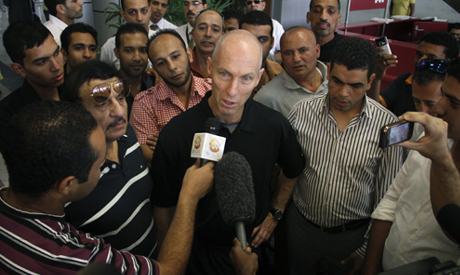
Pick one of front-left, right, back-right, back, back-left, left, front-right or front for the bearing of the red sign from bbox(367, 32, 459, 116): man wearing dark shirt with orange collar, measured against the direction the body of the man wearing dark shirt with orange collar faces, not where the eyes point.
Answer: back-right

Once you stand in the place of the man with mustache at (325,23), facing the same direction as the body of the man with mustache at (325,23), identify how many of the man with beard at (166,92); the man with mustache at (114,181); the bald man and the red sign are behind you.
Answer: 1

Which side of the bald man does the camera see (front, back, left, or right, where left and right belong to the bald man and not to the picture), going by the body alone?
front

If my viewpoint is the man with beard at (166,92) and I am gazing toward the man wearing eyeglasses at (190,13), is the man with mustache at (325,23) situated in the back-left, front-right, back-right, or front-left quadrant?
front-right

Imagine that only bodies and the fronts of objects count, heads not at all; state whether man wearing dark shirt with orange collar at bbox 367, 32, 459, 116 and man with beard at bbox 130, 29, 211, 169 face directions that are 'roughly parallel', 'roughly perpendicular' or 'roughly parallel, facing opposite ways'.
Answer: roughly perpendicular

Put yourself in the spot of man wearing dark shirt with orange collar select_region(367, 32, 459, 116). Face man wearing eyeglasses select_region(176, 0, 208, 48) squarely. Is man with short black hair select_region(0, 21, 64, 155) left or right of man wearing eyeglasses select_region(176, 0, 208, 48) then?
left

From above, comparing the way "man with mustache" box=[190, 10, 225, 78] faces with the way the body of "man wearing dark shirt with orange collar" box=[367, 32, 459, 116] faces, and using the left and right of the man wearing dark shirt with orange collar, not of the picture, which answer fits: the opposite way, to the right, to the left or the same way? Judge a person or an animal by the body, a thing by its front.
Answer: to the left

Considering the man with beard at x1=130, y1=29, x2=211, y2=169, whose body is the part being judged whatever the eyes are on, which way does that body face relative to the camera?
toward the camera

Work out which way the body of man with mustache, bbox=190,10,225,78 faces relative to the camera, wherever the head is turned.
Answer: toward the camera

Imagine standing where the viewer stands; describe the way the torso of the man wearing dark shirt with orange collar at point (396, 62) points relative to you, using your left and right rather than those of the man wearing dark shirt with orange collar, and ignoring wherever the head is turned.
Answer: facing the viewer and to the left of the viewer

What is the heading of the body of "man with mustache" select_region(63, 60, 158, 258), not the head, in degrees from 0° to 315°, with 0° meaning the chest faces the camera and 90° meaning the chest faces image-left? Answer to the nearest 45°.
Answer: approximately 315°

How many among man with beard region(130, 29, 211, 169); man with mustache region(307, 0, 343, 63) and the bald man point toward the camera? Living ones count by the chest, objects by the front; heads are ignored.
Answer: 3

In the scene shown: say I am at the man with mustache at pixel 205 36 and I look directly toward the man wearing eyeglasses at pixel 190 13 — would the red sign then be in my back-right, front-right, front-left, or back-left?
front-right

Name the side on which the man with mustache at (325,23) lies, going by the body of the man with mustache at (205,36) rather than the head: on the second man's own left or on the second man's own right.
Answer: on the second man's own left
